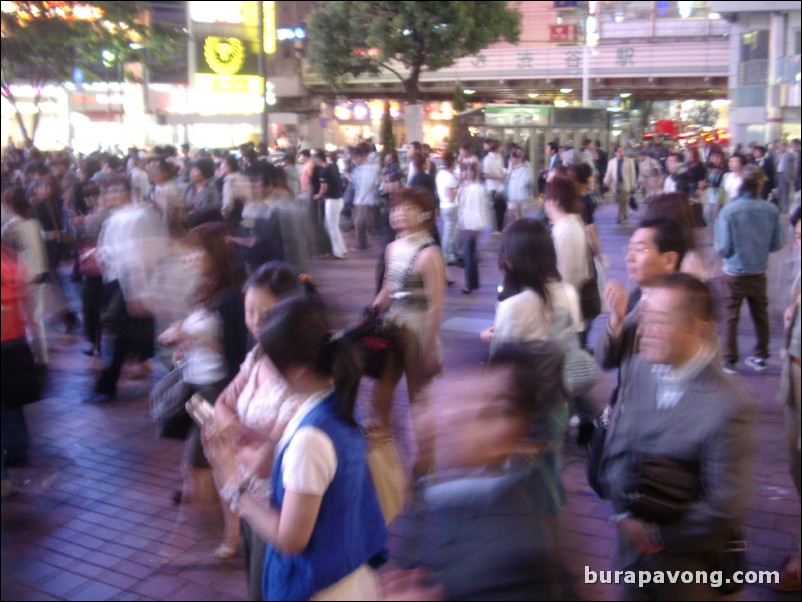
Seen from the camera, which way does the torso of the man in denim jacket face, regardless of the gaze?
away from the camera

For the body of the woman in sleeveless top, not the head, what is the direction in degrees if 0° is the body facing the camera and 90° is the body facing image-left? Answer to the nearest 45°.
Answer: approximately 45°

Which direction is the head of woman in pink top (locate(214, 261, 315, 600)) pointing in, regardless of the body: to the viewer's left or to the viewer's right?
to the viewer's left

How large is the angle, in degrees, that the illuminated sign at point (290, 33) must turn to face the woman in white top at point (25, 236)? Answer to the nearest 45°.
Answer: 0° — it already faces them

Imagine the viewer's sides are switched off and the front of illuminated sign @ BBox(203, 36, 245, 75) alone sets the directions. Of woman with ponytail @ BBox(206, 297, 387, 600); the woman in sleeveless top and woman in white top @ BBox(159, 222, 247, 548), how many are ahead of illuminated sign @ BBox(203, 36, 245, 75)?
3

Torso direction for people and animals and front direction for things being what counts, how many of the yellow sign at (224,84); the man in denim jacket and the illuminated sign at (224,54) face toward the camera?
2
